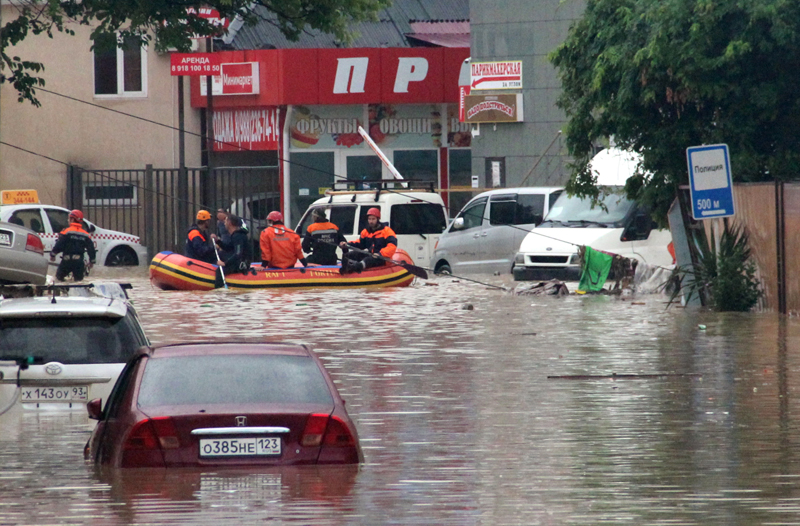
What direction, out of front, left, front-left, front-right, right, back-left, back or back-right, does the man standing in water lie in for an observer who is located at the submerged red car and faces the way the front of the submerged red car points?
front

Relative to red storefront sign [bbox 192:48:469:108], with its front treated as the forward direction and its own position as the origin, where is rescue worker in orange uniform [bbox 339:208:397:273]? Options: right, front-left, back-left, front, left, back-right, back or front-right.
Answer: front

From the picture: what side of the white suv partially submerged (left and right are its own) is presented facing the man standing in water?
front

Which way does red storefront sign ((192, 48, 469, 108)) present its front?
toward the camera

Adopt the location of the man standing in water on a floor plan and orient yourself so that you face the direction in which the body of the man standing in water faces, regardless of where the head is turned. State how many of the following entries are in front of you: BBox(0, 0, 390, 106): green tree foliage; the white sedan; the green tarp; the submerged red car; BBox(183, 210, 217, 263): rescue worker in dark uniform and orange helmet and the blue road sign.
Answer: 1

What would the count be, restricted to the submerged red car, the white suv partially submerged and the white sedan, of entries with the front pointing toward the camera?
0

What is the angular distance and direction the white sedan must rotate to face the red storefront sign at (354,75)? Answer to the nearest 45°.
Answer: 0° — it already faces it

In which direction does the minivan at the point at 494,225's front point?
to the viewer's left

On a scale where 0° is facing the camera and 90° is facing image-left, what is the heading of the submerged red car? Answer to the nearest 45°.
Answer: approximately 180°

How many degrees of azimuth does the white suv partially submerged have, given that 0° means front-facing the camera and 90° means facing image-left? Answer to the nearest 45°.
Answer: approximately 180°

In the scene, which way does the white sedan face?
to the viewer's right

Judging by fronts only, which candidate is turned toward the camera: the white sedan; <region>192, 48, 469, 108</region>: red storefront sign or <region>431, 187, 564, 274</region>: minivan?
the red storefront sign

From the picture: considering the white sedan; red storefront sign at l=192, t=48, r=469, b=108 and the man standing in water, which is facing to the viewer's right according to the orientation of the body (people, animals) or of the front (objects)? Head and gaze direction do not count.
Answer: the white sedan
